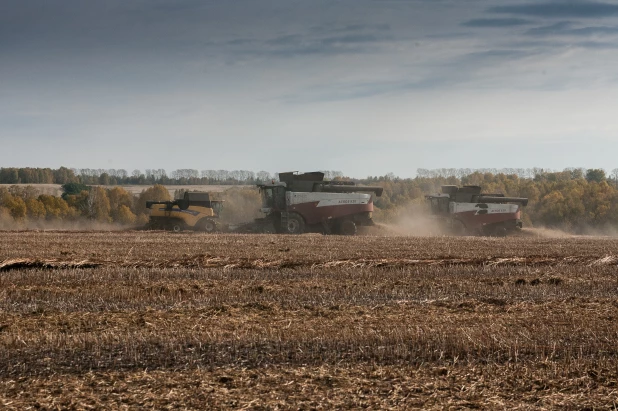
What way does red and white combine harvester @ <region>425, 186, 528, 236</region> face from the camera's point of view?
to the viewer's left

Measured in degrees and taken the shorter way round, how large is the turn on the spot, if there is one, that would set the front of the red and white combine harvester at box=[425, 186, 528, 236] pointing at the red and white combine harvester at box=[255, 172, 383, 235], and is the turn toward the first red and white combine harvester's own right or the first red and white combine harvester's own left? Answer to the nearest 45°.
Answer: approximately 45° to the first red and white combine harvester's own left

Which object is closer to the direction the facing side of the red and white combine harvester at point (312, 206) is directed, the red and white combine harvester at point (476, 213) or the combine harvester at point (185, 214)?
the combine harvester

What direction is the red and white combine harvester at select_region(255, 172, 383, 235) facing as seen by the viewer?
to the viewer's left

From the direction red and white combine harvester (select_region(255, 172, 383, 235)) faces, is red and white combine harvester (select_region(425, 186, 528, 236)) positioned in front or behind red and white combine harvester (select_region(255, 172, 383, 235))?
behind
